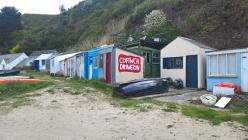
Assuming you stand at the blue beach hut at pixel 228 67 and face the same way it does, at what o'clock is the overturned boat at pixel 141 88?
The overturned boat is roughly at 2 o'clock from the blue beach hut.

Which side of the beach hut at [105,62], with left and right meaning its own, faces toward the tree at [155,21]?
back

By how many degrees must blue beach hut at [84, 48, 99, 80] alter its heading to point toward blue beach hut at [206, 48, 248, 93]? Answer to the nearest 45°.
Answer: approximately 90° to its left

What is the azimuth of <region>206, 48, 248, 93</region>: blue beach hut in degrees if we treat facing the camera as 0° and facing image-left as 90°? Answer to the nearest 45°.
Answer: approximately 0°

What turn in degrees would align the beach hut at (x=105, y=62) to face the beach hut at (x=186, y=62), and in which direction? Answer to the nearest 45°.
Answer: approximately 135° to its left

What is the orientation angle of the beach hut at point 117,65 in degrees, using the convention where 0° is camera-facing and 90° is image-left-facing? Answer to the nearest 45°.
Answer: approximately 45°

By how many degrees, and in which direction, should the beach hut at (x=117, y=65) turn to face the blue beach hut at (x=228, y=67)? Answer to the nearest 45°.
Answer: approximately 90° to its left

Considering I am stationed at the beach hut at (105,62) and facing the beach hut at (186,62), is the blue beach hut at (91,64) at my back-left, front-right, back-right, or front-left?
back-left

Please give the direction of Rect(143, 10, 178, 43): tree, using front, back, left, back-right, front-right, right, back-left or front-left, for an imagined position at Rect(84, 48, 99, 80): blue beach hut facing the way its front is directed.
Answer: back

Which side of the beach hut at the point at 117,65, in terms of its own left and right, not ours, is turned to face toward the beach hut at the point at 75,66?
right

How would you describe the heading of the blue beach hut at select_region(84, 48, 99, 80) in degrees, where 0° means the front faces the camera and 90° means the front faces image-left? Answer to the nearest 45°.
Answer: approximately 45°

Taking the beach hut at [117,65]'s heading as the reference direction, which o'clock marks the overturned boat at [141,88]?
The overturned boat is roughly at 10 o'clock from the beach hut.
